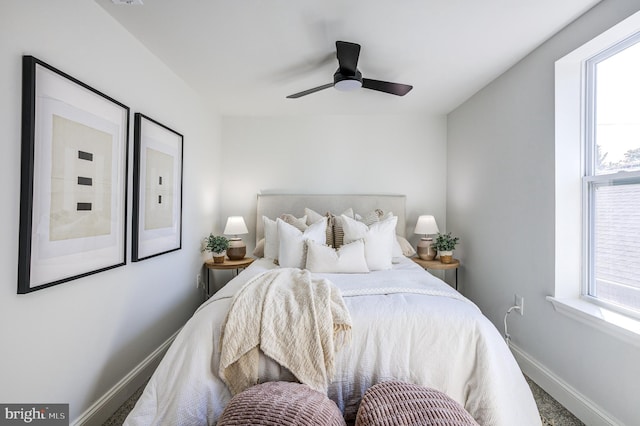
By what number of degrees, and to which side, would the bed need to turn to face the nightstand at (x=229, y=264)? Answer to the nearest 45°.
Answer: approximately 135° to its right

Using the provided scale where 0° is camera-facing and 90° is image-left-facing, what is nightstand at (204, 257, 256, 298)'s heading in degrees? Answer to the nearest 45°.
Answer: approximately 0°

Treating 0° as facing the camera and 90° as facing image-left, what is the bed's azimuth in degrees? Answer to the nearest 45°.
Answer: approximately 0°

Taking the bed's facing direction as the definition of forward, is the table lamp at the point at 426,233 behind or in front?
behind

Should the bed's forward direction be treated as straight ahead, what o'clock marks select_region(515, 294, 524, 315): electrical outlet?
The electrical outlet is roughly at 8 o'clock from the bed.

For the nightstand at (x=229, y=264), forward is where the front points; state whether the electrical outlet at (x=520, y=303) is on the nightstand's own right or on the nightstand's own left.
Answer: on the nightstand's own left

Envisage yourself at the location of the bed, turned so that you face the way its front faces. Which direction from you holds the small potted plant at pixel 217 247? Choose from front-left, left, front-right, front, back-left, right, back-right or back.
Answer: back-right

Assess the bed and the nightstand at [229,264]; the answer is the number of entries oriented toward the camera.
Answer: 2
